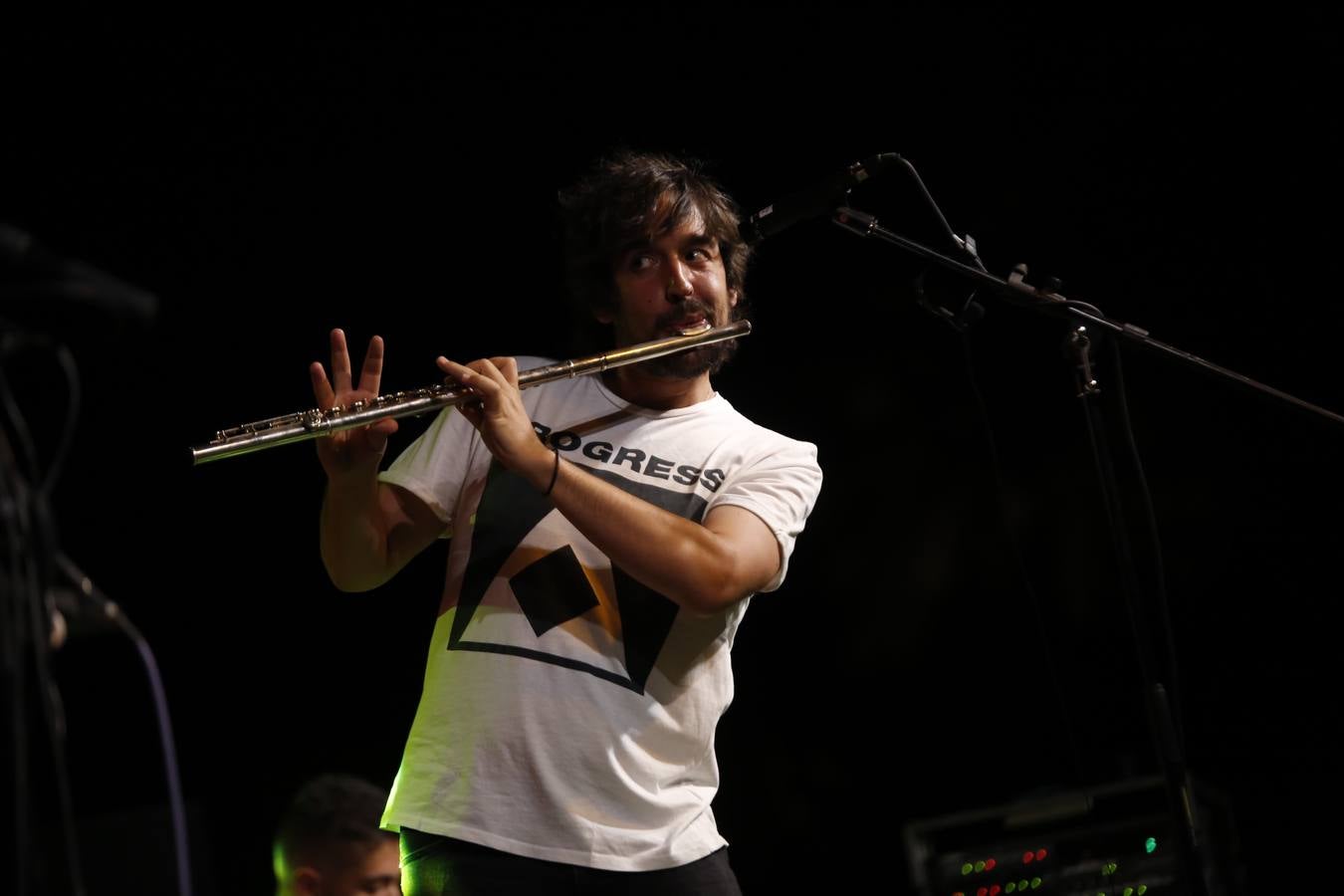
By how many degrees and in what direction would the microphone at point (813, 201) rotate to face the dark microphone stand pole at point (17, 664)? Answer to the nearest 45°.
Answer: approximately 45° to its left

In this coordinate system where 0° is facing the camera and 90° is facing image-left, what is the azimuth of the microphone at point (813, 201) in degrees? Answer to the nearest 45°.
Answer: approximately 90°

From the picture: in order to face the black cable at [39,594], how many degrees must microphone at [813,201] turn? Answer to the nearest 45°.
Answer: approximately 45° to its left

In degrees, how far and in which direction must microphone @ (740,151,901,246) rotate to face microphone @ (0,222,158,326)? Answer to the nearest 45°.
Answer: approximately 45° to its left
